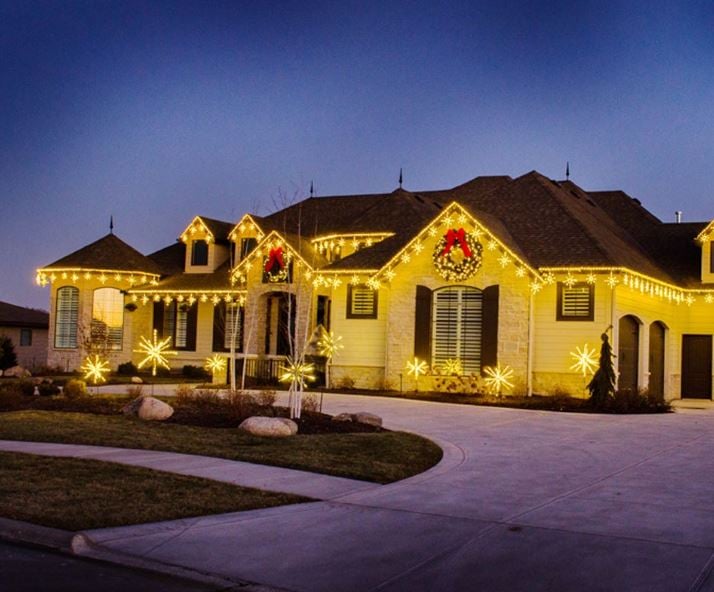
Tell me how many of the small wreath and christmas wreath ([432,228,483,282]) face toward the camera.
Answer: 2

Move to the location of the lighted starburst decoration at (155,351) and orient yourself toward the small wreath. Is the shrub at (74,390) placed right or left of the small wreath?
right

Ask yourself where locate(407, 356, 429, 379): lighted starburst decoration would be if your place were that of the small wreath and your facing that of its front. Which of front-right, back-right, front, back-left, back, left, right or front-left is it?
front-left

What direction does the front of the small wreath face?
toward the camera

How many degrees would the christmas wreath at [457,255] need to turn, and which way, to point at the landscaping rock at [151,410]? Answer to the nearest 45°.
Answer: approximately 45° to its right

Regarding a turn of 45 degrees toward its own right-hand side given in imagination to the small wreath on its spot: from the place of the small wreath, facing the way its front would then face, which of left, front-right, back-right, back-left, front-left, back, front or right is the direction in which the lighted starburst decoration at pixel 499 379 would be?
left

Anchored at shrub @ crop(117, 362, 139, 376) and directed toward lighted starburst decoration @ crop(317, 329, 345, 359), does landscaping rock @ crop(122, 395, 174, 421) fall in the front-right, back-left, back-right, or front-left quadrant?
front-right

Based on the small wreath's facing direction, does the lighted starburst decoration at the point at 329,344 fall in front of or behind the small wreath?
in front

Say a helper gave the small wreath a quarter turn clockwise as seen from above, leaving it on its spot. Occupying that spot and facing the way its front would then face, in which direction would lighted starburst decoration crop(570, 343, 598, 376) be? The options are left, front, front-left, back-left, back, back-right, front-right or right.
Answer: back-left

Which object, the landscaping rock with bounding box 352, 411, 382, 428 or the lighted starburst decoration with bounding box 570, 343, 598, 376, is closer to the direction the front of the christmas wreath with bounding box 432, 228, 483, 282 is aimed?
the landscaping rock

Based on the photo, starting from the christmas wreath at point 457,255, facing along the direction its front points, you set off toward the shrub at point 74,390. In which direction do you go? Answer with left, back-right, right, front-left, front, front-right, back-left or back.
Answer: front-right

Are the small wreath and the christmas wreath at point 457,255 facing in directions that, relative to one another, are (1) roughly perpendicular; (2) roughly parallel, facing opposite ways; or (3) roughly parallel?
roughly parallel

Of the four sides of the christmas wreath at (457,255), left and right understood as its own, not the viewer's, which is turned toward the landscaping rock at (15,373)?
right

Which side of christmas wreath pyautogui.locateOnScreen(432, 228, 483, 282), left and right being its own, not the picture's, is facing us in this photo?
front

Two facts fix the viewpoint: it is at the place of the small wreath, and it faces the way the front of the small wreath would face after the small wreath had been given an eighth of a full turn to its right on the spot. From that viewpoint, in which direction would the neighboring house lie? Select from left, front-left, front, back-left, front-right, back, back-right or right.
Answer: right

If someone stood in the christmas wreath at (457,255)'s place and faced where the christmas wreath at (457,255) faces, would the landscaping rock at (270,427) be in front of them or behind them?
in front
